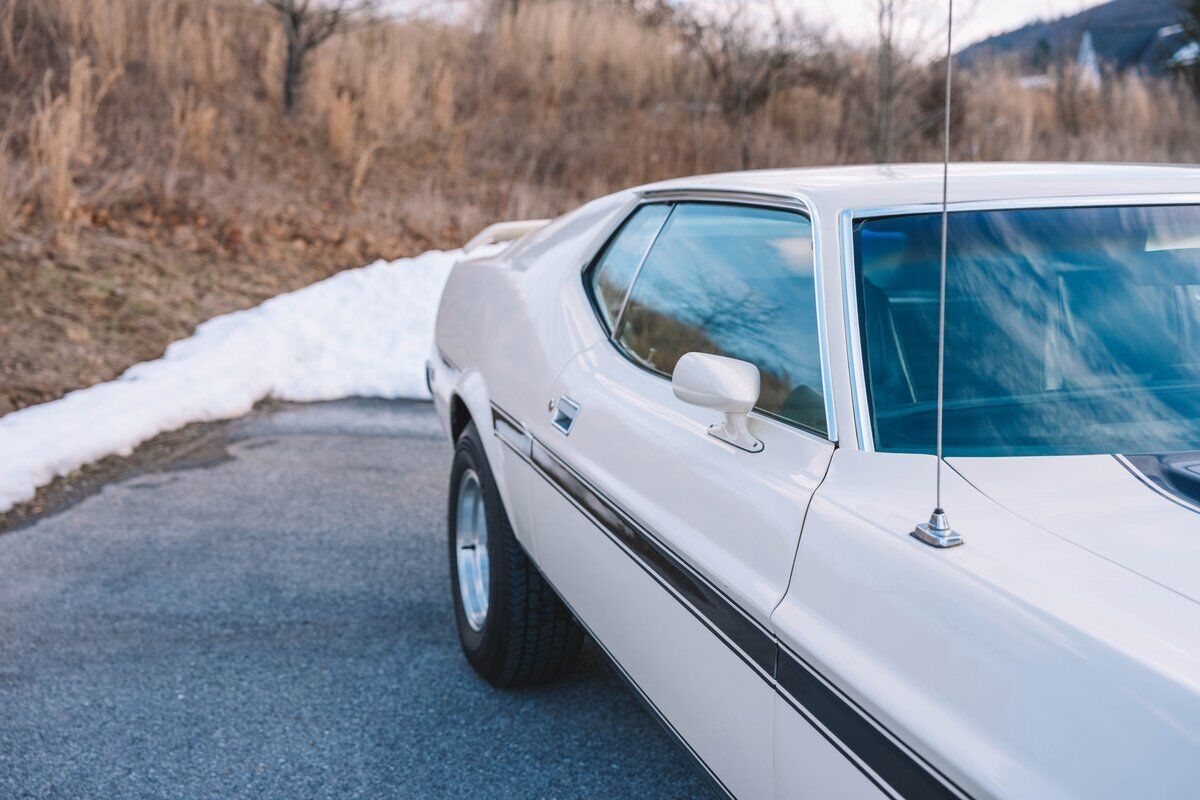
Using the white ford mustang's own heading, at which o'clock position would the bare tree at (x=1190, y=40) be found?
The bare tree is roughly at 8 o'clock from the white ford mustang.

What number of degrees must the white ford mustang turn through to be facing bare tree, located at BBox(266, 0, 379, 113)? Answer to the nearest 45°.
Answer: approximately 180°

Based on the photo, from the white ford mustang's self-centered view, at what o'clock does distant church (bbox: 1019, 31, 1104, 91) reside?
The distant church is roughly at 8 o'clock from the white ford mustang.

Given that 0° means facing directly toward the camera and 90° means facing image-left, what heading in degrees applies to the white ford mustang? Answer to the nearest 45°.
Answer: approximately 315°

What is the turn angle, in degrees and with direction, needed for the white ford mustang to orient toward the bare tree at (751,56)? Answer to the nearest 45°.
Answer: approximately 135° to its left
